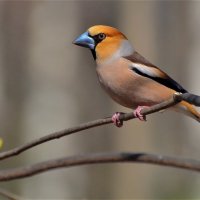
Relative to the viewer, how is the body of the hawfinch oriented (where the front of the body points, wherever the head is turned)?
to the viewer's left

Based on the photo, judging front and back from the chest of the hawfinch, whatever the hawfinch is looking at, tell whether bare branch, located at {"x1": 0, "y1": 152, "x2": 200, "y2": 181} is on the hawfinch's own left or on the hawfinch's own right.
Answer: on the hawfinch's own left
